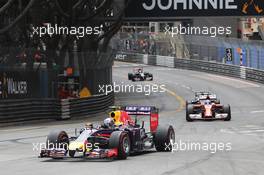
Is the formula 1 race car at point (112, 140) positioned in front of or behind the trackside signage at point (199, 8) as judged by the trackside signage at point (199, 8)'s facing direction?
in front

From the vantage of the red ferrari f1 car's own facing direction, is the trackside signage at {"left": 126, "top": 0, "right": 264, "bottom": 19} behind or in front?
behind

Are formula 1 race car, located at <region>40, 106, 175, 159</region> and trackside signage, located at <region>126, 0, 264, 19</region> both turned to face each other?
no

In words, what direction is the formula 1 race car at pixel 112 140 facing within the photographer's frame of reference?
facing the viewer and to the left of the viewer

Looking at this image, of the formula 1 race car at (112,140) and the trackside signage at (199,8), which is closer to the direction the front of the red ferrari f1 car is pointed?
the formula 1 race car

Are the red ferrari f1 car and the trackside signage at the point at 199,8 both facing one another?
no

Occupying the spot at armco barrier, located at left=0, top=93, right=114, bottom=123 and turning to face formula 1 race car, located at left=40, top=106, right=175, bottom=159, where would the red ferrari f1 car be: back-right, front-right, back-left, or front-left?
front-left

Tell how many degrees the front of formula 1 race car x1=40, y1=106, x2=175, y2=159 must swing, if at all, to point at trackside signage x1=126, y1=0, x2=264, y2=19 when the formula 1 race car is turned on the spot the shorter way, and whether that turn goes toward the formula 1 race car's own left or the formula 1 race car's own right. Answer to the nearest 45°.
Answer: approximately 135° to the formula 1 race car's own right

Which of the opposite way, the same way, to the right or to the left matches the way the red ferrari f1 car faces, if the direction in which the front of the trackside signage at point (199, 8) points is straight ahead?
the same way

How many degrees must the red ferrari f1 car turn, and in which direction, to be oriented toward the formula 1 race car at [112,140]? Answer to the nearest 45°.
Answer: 0° — it already faces it

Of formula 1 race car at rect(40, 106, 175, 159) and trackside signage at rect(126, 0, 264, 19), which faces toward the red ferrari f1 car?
the trackside signage

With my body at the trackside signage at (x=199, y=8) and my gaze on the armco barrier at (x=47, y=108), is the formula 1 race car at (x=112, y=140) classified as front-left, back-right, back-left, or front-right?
front-left

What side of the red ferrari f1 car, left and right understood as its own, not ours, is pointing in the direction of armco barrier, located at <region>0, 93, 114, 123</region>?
right

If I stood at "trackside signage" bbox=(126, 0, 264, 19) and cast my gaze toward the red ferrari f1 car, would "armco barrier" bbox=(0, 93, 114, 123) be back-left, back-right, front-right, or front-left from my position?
front-right

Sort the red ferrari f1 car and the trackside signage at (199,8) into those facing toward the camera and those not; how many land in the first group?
2

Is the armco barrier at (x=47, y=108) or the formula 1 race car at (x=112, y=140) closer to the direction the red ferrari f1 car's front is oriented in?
the formula 1 race car

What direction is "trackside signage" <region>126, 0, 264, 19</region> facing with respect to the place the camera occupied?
facing the viewer

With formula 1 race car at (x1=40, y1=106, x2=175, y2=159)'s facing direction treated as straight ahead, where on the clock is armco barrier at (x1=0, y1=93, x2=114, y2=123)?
The armco barrier is roughly at 4 o'clock from the formula 1 race car.
